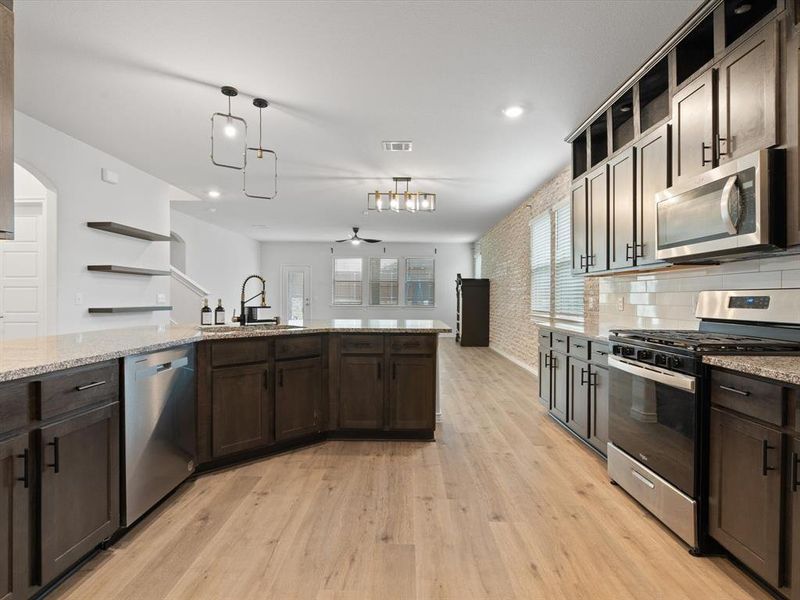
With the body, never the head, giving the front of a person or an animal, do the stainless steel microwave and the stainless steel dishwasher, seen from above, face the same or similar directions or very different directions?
very different directions

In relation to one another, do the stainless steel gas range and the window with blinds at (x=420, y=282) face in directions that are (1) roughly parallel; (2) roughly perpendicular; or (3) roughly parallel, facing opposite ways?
roughly perpendicular

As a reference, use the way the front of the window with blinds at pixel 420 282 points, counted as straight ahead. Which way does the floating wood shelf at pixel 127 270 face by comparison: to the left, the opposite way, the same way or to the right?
to the left

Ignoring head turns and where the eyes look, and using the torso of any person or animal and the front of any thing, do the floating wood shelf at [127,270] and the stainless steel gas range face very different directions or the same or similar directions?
very different directions

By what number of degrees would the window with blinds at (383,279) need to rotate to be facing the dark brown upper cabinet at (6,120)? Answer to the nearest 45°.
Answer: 0° — it already faces it

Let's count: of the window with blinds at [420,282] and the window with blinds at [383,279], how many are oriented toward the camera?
2

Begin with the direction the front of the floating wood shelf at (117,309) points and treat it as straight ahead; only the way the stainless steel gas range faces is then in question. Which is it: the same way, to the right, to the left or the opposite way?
the opposite way

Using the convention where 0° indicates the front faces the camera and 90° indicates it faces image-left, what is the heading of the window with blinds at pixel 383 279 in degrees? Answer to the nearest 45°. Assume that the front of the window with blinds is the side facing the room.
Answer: approximately 0°

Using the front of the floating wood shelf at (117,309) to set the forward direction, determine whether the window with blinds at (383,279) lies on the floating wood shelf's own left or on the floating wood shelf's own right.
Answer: on the floating wood shelf's own left

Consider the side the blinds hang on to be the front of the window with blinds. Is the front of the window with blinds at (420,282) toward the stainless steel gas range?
yes
